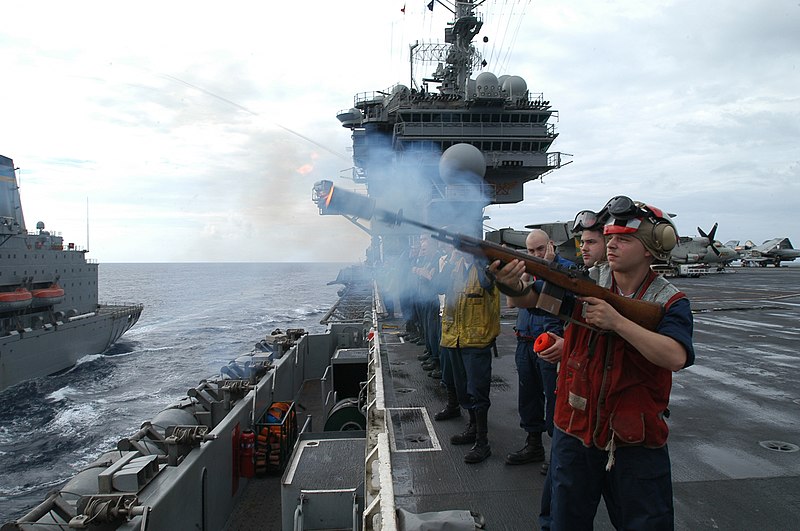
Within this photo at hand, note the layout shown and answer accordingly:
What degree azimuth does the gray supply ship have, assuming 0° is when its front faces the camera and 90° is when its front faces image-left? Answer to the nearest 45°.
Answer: approximately 45°

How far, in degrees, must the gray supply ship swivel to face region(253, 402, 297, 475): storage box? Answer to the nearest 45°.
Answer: approximately 45° to its left
